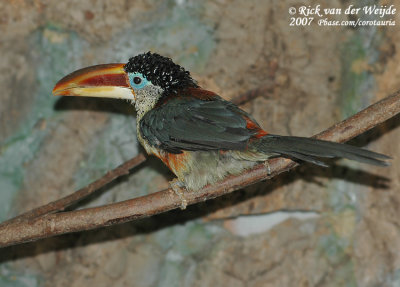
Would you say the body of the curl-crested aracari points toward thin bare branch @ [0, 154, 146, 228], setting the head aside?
yes

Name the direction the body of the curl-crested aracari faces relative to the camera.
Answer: to the viewer's left
